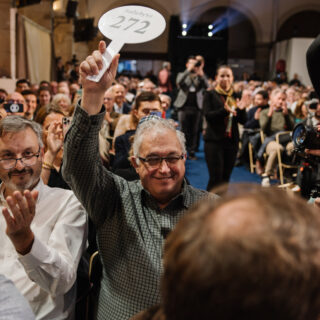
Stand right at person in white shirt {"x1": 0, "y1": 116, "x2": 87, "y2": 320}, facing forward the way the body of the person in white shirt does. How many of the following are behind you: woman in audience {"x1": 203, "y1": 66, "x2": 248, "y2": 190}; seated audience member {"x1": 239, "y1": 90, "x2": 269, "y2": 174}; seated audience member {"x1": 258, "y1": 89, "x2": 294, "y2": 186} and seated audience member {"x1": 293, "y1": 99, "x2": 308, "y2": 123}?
4

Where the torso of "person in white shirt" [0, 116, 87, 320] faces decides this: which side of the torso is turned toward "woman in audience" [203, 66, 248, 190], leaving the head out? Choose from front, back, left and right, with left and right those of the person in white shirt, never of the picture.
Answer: back

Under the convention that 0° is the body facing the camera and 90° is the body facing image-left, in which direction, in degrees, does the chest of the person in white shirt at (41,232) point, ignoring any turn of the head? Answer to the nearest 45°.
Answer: approximately 45°

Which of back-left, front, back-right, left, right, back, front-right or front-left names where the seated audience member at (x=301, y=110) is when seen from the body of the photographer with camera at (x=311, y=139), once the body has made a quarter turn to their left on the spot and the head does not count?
back-left

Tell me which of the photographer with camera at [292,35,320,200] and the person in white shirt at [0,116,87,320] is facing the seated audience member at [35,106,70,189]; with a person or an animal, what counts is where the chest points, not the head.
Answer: the photographer with camera

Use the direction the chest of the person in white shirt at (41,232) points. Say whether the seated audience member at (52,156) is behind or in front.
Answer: behind

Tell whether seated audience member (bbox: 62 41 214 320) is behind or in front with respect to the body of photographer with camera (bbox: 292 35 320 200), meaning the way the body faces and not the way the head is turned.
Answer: in front

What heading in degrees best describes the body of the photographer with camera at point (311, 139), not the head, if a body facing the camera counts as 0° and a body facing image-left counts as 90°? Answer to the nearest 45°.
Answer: approximately 45°

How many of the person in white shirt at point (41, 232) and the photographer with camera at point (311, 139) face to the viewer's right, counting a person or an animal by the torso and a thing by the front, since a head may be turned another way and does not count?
0

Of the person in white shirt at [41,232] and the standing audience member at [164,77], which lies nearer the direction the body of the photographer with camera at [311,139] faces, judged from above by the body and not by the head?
the person in white shirt

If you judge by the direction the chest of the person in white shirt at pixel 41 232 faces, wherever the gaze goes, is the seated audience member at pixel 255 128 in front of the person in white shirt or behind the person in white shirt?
behind

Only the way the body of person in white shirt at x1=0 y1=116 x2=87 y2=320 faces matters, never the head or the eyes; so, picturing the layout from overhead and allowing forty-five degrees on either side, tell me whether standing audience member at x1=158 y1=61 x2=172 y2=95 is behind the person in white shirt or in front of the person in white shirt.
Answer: behind

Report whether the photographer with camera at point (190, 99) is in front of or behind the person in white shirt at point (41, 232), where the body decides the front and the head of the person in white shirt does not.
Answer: behind
